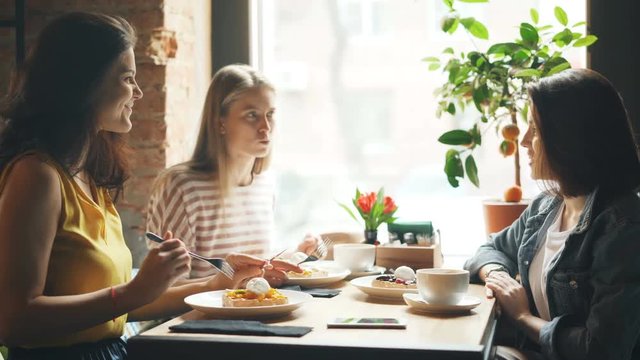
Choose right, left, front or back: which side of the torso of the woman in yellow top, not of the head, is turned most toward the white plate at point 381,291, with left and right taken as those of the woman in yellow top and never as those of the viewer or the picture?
front

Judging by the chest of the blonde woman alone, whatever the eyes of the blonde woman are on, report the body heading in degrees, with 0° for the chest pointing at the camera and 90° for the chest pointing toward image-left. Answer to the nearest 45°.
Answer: approximately 315°

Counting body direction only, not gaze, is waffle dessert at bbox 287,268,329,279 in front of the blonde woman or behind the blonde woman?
in front

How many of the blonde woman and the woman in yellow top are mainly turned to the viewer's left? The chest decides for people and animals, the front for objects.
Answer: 0

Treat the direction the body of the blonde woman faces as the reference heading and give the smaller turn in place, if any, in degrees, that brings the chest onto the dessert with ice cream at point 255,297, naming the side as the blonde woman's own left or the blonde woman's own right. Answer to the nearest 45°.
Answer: approximately 45° to the blonde woman's own right

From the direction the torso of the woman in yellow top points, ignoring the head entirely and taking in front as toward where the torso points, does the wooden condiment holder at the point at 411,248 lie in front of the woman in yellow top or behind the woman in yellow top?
in front

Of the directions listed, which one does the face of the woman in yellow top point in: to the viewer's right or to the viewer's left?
to the viewer's right

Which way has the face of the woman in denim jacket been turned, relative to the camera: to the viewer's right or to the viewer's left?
to the viewer's left

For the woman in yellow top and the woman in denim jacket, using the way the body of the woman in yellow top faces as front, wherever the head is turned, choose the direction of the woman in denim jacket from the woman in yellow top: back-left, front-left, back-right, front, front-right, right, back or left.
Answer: front

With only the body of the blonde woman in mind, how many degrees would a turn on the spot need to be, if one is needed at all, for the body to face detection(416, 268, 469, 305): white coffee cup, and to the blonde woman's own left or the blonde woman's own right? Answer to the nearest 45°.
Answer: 0° — they already face it

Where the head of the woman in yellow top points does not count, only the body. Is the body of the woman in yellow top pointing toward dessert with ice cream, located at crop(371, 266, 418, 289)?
yes

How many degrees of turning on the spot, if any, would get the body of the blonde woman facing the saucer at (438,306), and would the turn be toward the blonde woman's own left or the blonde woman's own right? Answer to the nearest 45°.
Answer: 0° — they already face it

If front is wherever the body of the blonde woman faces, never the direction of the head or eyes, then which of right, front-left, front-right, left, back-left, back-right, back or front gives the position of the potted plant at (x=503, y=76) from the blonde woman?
front-left

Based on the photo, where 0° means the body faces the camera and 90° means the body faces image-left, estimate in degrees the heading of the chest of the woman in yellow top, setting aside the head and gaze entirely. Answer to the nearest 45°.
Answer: approximately 270°

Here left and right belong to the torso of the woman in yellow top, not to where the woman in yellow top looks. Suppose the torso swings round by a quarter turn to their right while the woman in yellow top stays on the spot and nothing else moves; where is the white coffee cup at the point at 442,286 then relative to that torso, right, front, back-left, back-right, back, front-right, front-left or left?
left
